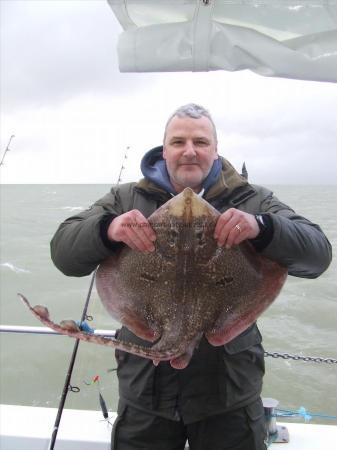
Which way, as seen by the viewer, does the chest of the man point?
toward the camera
